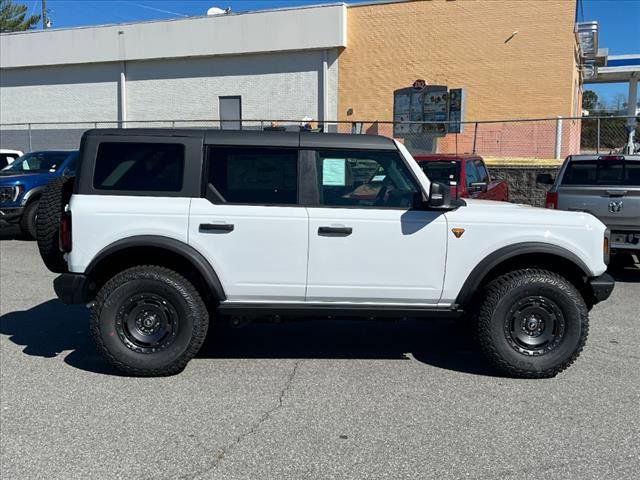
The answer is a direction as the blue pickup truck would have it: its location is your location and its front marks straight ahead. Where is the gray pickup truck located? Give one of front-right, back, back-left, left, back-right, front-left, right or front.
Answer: left

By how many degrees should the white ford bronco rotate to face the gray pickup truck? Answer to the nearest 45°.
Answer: approximately 45° to its left

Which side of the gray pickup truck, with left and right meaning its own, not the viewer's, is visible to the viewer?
back

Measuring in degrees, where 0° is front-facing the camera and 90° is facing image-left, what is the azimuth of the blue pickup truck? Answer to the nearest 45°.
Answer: approximately 45°

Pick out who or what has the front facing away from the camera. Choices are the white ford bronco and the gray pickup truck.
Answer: the gray pickup truck

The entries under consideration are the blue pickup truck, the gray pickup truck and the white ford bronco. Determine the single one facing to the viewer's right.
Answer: the white ford bronco

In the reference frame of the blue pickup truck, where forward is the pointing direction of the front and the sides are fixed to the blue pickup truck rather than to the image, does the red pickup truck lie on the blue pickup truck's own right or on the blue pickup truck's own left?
on the blue pickup truck's own left

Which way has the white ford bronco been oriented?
to the viewer's right

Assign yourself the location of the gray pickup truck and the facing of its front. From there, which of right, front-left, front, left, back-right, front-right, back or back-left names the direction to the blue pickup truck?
left

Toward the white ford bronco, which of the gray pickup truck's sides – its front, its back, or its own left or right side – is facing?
back
